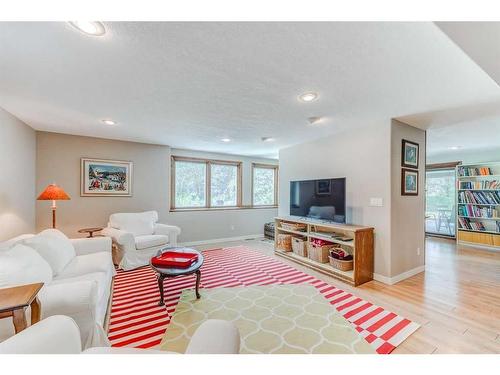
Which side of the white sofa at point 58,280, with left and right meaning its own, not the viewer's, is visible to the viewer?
right

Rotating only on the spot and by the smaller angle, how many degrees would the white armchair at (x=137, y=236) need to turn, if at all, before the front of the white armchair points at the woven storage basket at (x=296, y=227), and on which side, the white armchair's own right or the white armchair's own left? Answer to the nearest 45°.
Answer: approximately 45° to the white armchair's own left

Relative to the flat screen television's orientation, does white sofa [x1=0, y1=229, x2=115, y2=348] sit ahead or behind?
ahead

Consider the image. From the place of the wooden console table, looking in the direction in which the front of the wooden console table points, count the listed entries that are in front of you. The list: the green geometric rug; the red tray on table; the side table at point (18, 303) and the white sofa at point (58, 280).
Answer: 4

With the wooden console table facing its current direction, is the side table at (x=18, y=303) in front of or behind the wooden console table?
in front

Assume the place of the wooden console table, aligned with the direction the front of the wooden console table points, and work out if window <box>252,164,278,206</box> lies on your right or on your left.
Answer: on your right

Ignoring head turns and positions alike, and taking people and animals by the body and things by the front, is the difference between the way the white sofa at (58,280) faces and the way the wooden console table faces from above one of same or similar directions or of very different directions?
very different directions

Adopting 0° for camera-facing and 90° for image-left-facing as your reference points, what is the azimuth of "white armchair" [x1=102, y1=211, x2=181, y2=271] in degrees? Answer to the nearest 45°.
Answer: approximately 315°

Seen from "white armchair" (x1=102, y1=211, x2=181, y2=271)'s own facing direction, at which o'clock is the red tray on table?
The red tray on table is roughly at 1 o'clock from the white armchair.
